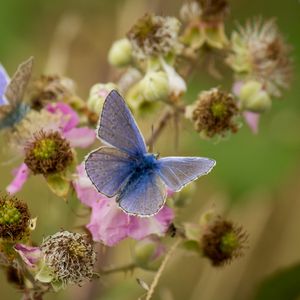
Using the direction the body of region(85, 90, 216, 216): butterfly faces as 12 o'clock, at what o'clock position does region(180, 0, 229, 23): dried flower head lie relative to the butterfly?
The dried flower head is roughly at 11 o'clock from the butterfly.

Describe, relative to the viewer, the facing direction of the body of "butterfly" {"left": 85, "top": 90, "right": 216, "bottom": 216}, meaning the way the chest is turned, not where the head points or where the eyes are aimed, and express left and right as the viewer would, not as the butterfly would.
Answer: facing away from the viewer and to the right of the viewer
